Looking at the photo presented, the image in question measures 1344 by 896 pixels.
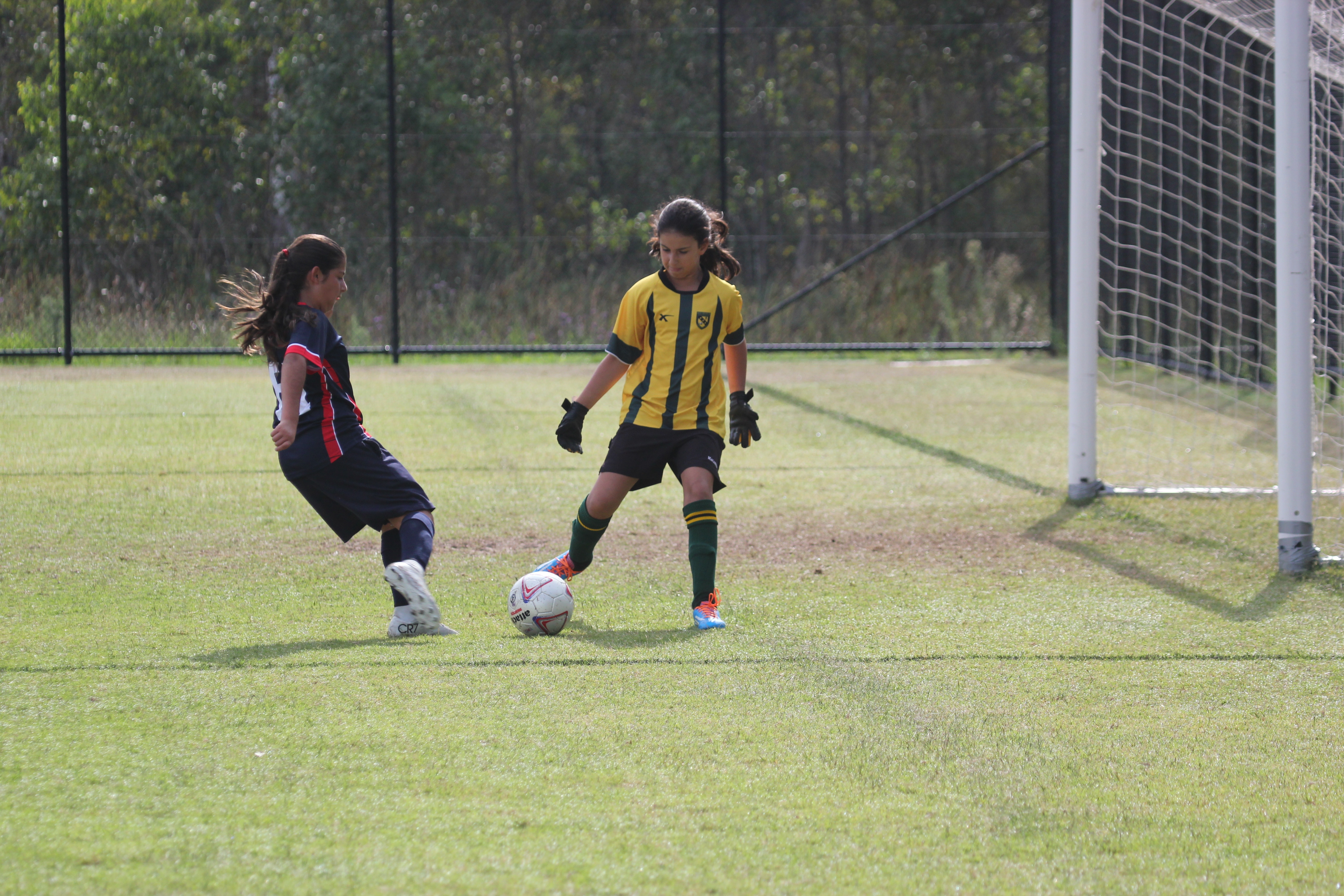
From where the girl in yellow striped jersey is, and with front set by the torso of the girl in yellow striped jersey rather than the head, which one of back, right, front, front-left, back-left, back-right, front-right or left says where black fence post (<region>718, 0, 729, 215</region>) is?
back

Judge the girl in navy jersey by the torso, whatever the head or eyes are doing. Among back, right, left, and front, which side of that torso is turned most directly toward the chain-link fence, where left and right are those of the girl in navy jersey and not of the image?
left

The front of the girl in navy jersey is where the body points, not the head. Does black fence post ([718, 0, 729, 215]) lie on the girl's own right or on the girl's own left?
on the girl's own left

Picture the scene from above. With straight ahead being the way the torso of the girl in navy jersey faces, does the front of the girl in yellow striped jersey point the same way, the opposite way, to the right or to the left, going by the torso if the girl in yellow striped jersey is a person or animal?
to the right

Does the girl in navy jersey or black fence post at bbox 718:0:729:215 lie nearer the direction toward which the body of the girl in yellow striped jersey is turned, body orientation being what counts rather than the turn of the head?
the girl in navy jersey

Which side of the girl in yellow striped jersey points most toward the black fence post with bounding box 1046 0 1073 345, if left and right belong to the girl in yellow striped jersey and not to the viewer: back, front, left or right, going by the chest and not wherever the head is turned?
back

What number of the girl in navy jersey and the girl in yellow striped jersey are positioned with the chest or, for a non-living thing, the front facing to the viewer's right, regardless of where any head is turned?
1

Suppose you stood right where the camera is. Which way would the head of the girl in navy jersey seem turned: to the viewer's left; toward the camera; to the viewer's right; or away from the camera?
to the viewer's right

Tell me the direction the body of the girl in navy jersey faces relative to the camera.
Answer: to the viewer's right
